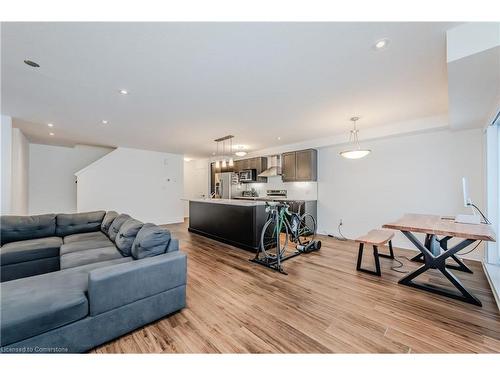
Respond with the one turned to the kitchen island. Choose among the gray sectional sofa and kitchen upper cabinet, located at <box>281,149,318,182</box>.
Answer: the kitchen upper cabinet

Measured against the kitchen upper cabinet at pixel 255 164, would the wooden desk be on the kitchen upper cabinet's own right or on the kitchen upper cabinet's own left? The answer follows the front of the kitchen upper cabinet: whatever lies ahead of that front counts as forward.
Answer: on the kitchen upper cabinet's own left

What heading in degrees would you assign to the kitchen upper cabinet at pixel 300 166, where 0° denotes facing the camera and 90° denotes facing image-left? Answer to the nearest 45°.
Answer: approximately 45°

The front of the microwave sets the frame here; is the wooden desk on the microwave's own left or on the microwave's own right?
on the microwave's own left
